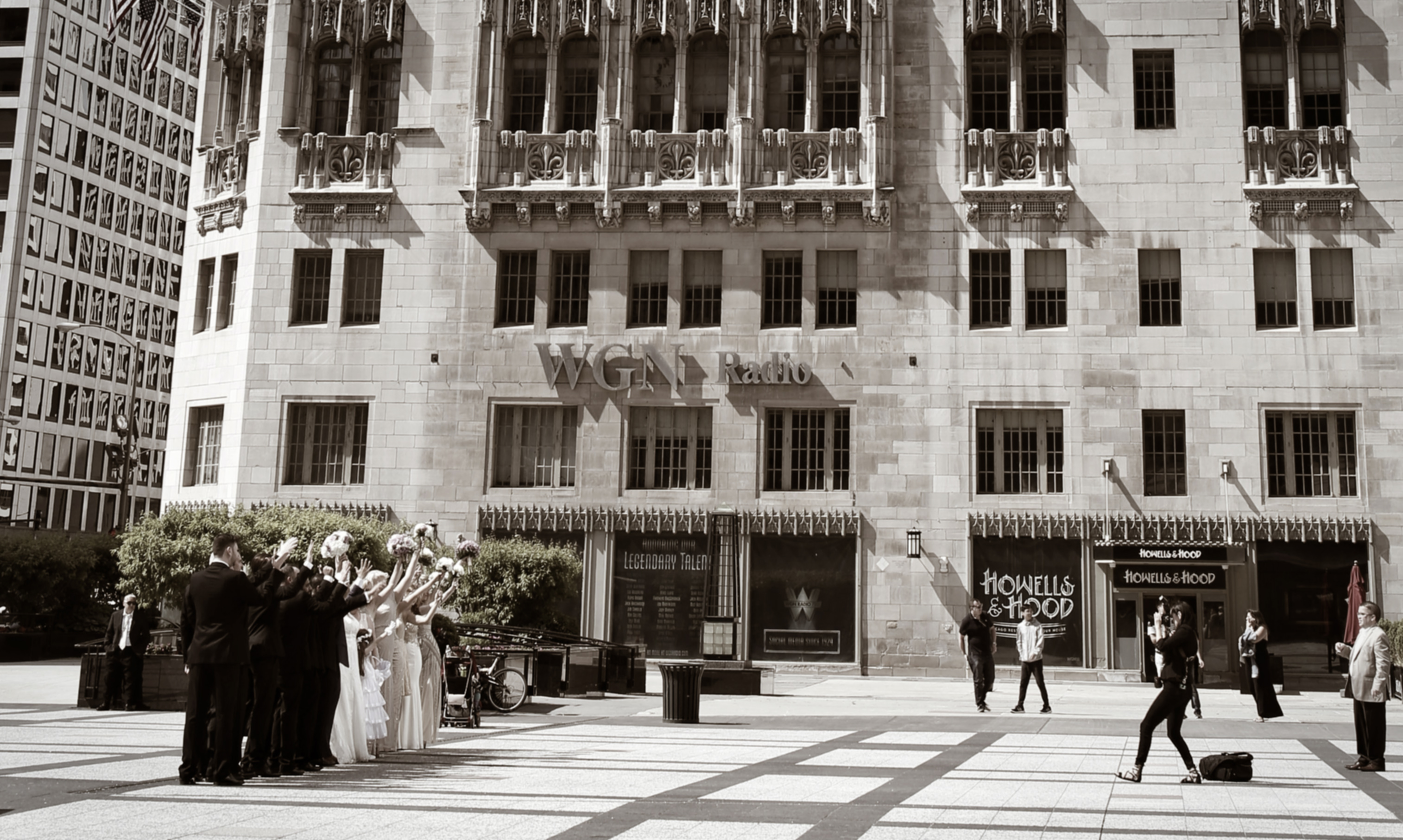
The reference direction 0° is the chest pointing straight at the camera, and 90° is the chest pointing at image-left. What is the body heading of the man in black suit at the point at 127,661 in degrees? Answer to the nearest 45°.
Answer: approximately 0°

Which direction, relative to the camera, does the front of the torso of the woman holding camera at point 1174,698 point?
to the viewer's left

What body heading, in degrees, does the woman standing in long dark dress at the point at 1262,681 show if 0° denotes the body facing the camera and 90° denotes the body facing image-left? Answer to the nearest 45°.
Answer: approximately 45°

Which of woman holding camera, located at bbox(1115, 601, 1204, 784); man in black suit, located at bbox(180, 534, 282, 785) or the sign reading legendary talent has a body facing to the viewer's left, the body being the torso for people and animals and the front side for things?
the woman holding camera

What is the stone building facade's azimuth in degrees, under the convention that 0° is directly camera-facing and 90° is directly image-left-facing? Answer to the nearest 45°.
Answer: approximately 0°

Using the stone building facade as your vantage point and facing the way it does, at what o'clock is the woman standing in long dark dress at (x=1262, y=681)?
The woman standing in long dark dress is roughly at 11 o'clock from the stone building facade.

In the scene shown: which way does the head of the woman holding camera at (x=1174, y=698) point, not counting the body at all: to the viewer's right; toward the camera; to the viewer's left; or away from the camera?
to the viewer's left

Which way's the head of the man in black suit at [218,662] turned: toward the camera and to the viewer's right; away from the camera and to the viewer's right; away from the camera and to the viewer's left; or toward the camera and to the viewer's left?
away from the camera and to the viewer's right
